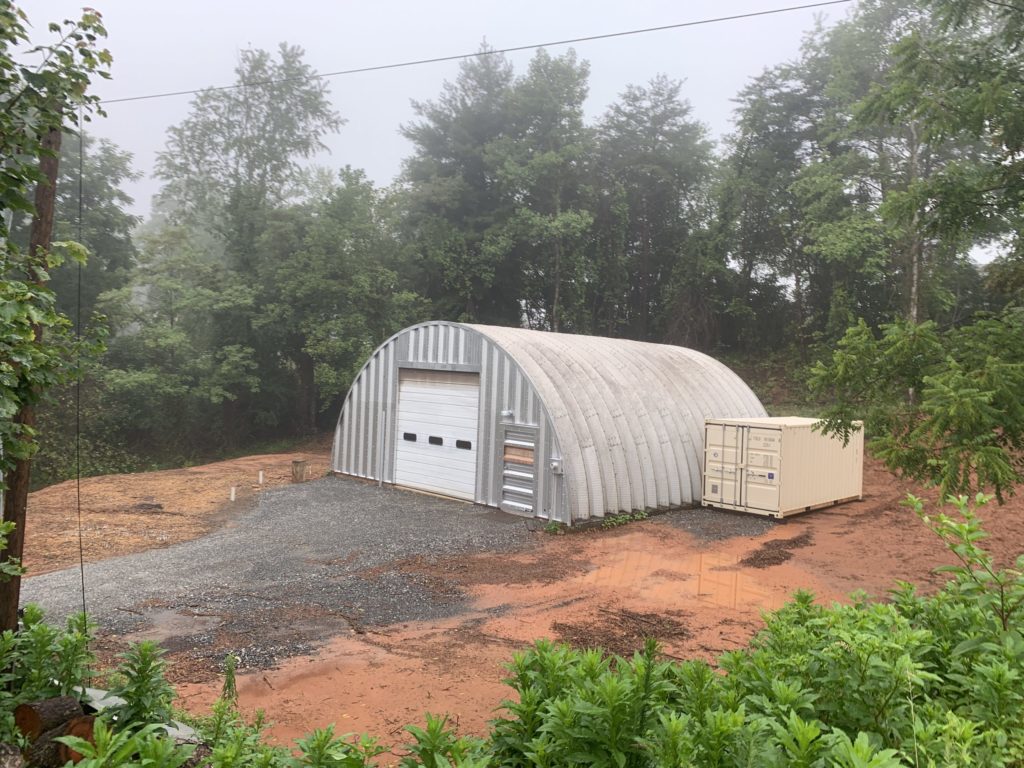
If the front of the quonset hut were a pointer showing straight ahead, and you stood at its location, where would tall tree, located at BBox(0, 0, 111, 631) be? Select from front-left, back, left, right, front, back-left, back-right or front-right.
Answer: front-left

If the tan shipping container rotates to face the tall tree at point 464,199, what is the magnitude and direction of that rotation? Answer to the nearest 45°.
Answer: approximately 90° to its right

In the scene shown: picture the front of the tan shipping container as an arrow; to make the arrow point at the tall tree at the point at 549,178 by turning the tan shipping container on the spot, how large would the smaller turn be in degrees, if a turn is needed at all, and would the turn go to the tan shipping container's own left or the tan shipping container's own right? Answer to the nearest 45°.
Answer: approximately 90° to the tan shipping container's own right

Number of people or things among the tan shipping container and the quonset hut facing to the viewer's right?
0

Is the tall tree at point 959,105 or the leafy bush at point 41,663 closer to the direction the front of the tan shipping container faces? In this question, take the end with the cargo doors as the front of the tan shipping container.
the leafy bush

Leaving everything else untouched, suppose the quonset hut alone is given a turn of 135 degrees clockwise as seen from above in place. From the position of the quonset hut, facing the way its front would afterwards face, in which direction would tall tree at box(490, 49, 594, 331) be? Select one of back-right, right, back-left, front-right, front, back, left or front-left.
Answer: front

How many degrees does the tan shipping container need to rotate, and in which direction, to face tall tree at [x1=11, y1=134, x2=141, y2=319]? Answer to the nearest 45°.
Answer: approximately 45° to its right

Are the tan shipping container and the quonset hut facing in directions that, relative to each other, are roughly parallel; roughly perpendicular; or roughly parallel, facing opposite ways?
roughly parallel

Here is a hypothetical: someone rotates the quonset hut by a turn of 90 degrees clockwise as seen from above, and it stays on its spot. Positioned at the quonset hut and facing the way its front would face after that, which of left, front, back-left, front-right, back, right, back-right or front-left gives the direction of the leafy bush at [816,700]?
back-left

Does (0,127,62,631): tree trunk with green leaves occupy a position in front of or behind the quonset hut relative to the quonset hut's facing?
in front

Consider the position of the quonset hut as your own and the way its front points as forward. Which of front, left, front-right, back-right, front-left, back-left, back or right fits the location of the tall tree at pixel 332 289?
right

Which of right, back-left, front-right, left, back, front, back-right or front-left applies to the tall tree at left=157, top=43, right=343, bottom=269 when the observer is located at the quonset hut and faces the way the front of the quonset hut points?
right

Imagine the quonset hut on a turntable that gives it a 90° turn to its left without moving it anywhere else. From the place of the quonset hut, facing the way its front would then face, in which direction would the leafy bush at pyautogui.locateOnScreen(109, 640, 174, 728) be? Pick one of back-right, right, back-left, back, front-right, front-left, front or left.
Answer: front-right

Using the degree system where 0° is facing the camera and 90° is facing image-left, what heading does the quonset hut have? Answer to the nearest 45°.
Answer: approximately 45°

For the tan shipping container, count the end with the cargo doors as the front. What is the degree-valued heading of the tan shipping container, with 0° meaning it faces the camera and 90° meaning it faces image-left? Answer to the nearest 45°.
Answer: approximately 45°
